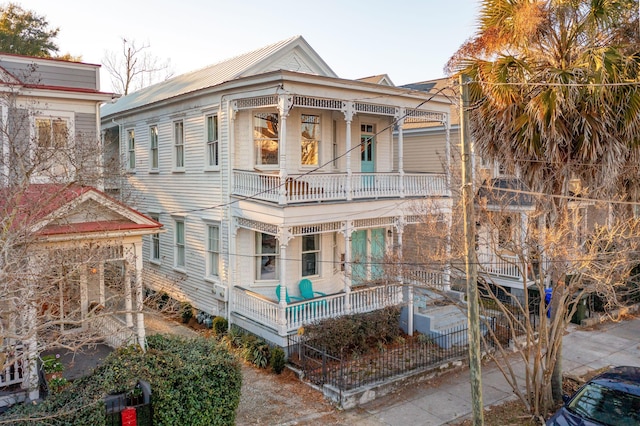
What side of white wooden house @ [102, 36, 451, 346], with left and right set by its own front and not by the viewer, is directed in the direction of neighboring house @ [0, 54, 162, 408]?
right

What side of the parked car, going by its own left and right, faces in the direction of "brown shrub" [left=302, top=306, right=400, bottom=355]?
right

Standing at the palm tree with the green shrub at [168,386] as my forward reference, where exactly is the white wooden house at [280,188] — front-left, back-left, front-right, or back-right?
front-right

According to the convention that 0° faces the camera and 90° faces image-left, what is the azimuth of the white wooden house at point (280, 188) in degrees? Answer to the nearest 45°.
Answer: approximately 315°

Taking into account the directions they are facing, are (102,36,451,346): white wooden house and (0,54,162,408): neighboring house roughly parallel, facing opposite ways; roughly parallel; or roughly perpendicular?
roughly parallel

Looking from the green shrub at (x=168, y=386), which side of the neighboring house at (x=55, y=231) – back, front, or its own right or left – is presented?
front

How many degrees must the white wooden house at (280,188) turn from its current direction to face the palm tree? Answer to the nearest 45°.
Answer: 0° — it already faces it

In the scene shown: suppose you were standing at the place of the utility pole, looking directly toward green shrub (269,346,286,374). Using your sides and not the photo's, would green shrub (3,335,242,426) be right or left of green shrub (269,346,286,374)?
left

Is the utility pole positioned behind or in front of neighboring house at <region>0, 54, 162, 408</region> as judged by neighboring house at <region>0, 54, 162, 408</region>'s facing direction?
in front

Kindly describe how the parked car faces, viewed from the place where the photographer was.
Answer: facing the viewer and to the left of the viewer

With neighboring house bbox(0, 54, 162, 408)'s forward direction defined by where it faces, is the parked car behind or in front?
in front
